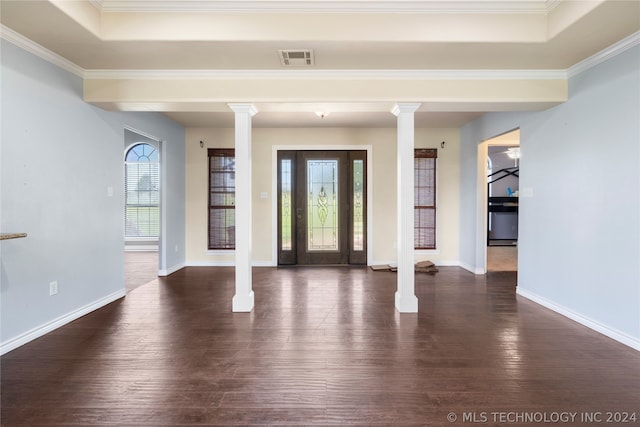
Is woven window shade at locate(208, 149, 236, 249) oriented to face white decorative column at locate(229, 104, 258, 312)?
yes

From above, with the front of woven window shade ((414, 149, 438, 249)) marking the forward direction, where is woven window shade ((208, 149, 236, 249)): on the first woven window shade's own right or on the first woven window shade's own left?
on the first woven window shade's own right

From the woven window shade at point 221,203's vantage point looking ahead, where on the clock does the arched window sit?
The arched window is roughly at 5 o'clock from the woven window shade.

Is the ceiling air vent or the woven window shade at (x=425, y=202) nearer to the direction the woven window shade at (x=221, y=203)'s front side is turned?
the ceiling air vent

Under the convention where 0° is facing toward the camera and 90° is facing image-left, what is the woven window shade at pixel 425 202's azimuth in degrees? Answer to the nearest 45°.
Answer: approximately 0°

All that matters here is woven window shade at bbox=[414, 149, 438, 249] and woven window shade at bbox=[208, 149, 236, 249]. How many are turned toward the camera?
2

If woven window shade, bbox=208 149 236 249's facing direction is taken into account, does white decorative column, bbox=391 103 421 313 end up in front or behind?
in front

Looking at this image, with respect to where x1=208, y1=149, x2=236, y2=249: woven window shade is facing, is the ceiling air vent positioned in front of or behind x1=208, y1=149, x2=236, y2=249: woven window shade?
in front

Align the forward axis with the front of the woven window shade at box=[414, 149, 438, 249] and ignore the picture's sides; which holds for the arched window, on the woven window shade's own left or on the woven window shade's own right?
on the woven window shade's own right

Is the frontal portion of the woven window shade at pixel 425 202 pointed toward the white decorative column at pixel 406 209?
yes
